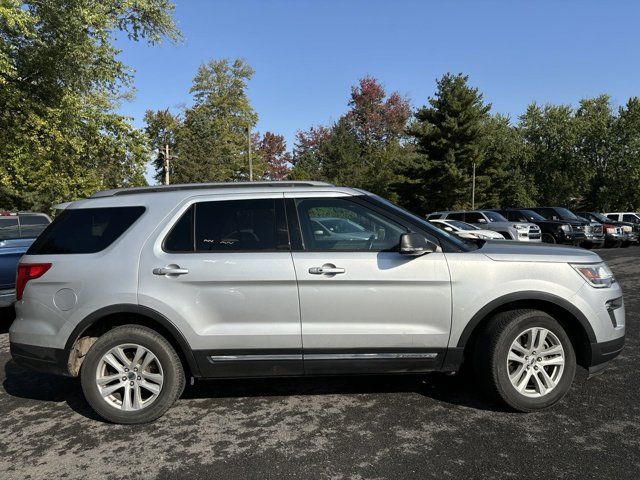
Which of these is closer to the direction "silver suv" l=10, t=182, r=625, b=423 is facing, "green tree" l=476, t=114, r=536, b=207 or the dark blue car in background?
the green tree

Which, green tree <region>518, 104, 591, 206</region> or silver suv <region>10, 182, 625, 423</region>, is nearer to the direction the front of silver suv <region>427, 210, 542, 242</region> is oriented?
the silver suv

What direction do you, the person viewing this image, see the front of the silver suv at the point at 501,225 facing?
facing the viewer and to the right of the viewer

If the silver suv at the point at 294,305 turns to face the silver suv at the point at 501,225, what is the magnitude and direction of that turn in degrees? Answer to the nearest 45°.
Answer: approximately 45° to its left

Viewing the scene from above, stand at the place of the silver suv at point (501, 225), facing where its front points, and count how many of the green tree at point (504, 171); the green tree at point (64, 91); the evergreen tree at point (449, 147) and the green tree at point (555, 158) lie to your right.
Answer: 1

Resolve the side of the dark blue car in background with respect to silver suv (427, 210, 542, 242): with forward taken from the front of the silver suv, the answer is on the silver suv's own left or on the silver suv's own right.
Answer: on the silver suv's own right

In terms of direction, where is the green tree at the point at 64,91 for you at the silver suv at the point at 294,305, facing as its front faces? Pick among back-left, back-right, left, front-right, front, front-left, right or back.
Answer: back-left

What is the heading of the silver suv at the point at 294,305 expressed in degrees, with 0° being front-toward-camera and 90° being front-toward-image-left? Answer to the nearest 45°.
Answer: approximately 270°

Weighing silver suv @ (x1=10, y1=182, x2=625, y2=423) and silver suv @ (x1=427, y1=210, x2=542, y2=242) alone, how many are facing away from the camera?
0

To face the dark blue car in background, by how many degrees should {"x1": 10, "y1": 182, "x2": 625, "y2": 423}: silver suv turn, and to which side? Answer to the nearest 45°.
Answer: approximately 135° to its left

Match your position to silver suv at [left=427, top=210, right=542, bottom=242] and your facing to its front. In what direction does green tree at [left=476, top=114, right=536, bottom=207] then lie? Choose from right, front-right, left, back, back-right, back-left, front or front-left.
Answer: back-left

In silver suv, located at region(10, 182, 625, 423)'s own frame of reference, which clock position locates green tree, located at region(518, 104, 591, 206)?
The green tree is roughly at 10 o'clock from the silver suv.

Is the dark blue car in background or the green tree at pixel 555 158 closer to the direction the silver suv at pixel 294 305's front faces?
the green tree

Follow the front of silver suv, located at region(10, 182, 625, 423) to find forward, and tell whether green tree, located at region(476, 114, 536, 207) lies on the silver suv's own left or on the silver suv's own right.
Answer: on the silver suv's own left
